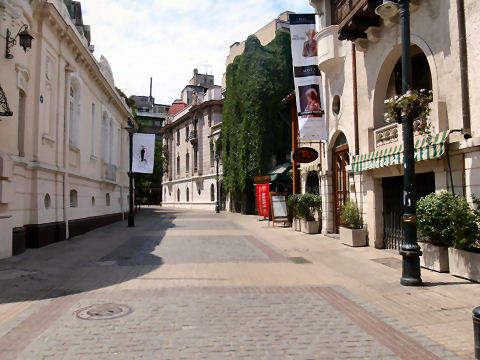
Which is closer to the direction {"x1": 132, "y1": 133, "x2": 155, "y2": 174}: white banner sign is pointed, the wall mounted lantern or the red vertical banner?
the wall mounted lantern

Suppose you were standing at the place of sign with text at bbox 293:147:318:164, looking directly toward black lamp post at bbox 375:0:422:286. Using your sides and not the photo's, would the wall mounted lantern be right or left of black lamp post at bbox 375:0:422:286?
right

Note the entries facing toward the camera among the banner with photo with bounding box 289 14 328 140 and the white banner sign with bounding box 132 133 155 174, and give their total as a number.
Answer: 2

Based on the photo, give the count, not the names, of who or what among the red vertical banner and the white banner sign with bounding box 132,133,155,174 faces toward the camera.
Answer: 2

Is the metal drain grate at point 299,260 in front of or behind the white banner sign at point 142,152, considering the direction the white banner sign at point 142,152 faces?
in front

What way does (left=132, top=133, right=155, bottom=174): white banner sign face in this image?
toward the camera

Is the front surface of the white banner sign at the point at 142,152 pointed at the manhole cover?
yes

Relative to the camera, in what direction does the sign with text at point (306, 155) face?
facing the viewer

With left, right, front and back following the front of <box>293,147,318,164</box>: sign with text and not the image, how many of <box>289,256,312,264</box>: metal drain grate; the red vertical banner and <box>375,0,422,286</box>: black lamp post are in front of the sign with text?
2

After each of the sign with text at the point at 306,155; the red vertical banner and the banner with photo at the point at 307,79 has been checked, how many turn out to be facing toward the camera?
3

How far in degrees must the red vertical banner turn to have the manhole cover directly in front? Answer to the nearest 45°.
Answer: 0° — it already faces it

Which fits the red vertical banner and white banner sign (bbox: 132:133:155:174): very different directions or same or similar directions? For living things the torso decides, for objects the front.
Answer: same or similar directions
